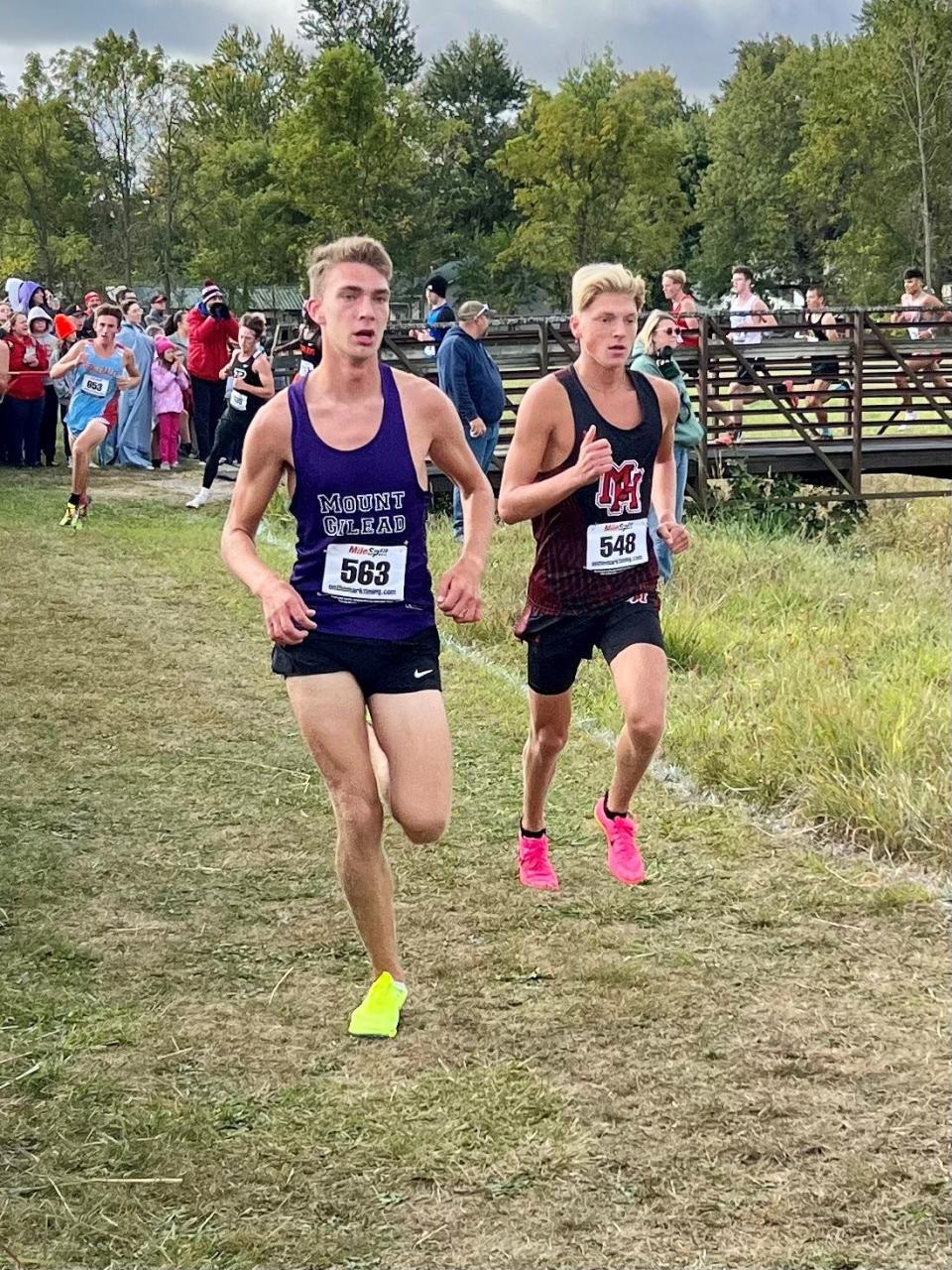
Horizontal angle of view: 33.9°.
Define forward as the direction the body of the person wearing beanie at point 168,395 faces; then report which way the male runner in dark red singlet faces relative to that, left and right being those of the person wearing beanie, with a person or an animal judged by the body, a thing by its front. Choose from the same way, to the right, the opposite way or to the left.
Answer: the same way

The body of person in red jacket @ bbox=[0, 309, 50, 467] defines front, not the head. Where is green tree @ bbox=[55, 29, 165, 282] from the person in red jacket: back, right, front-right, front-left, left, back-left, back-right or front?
back-left

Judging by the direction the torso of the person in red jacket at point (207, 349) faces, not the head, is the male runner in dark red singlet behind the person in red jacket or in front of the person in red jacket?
in front

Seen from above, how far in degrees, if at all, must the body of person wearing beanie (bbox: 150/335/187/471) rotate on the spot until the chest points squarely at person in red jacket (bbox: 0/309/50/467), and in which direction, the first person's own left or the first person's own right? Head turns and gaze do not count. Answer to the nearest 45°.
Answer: approximately 90° to the first person's own right

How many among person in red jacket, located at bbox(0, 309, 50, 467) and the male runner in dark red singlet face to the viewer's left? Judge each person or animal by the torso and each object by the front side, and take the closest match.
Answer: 0

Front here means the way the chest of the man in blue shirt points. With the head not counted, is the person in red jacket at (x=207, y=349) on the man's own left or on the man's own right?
on the man's own left

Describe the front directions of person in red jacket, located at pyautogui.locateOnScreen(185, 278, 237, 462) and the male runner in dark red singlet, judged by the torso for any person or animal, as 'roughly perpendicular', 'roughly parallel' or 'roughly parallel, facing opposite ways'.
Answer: roughly parallel

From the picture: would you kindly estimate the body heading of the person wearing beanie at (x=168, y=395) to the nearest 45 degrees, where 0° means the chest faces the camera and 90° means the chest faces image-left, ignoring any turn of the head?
approximately 315°

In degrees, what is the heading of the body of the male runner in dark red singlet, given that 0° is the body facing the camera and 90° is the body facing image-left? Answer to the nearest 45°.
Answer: approximately 315°

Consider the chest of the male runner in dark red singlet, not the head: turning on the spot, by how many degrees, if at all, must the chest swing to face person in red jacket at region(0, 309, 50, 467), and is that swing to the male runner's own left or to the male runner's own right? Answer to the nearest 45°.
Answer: approximately 180°

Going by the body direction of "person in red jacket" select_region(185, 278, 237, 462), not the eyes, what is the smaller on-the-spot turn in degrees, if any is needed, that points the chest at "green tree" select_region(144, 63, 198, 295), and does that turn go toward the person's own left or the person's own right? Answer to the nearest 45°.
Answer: approximately 135° to the person's own left
